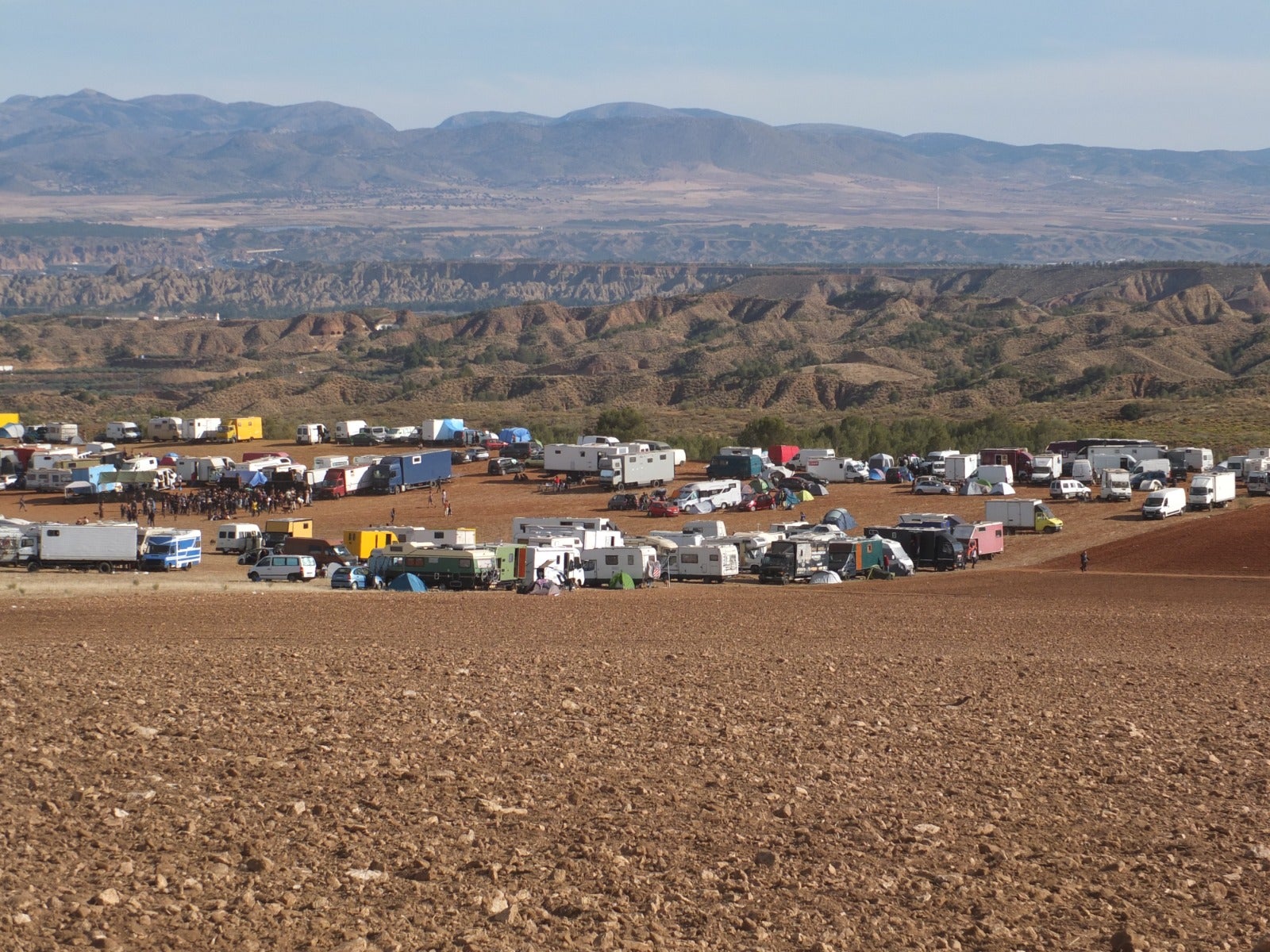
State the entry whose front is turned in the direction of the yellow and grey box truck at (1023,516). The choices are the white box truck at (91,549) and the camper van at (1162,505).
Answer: the camper van

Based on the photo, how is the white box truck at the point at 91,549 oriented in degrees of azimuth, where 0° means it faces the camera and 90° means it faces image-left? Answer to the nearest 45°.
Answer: approximately 90°

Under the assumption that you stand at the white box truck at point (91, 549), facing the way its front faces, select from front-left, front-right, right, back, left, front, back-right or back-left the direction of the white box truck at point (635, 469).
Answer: back-right

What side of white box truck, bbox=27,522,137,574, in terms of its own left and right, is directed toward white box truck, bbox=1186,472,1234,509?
back

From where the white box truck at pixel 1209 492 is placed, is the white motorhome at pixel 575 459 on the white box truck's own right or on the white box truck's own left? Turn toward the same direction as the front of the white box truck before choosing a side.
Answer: on the white box truck's own right

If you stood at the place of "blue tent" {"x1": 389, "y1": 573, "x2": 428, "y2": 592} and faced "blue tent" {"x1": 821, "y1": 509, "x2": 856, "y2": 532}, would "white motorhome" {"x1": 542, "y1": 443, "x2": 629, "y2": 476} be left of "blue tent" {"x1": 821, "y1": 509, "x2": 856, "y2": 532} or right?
left

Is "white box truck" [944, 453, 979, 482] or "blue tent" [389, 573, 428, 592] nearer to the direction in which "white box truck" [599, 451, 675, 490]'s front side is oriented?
the blue tent
